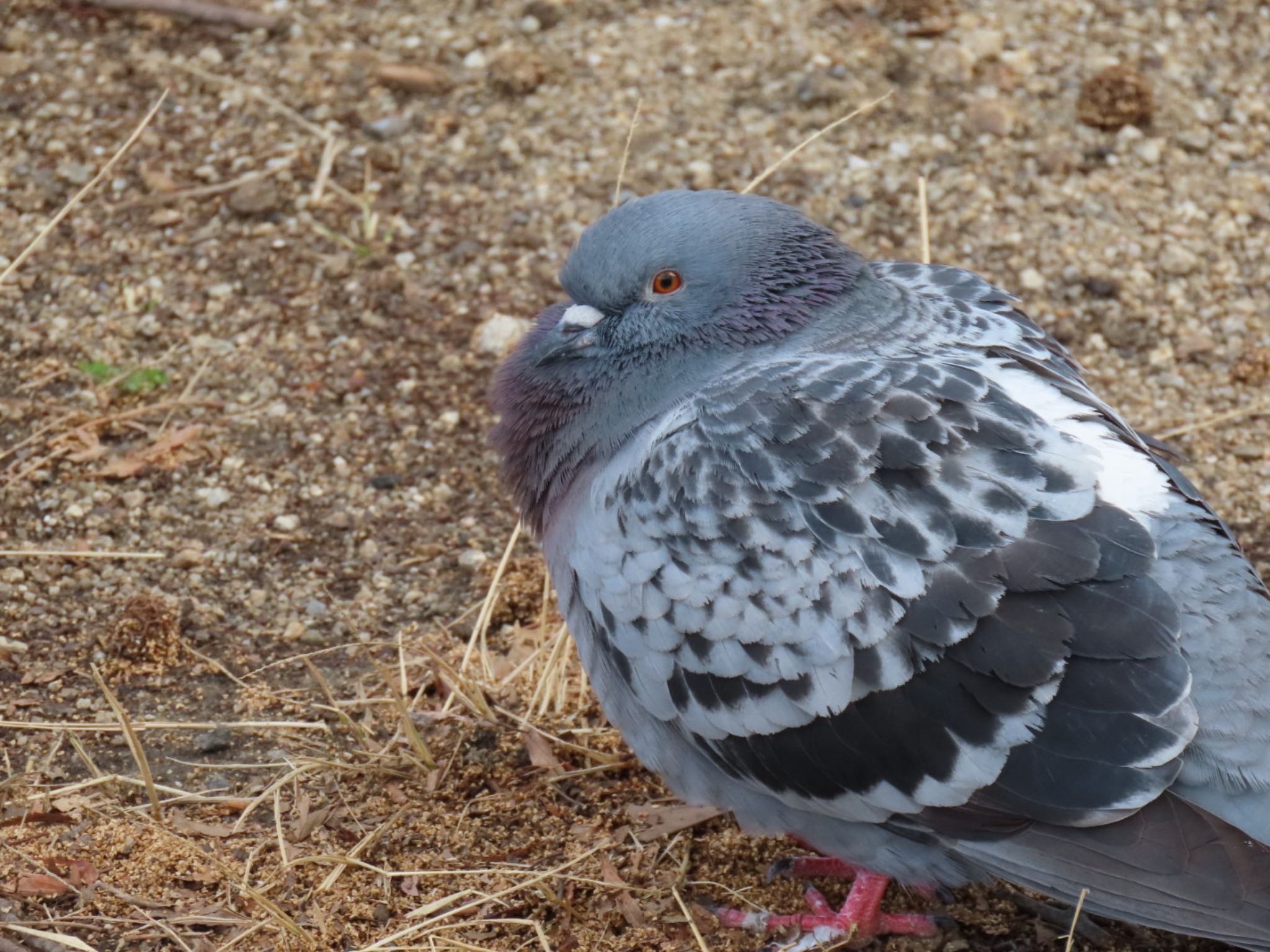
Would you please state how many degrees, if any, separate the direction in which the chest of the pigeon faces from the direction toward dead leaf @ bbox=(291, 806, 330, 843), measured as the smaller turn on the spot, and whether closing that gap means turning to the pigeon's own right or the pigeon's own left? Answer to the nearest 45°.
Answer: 0° — it already faces it

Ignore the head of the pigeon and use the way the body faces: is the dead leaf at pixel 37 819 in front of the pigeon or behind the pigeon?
in front

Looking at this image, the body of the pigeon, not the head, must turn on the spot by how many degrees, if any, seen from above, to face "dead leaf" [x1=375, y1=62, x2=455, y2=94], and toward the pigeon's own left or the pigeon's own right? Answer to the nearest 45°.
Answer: approximately 45° to the pigeon's own right

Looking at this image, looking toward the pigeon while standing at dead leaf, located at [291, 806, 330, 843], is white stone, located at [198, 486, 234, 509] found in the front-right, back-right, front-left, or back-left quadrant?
back-left

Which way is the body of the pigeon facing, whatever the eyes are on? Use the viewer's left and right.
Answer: facing to the left of the viewer

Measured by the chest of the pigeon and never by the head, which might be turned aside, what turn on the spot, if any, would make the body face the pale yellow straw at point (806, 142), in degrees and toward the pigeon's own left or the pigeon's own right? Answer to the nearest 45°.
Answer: approximately 90° to the pigeon's own right

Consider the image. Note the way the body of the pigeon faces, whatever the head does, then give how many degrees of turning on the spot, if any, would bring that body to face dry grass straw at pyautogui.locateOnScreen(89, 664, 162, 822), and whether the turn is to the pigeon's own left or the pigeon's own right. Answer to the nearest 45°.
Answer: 0° — it already faces it

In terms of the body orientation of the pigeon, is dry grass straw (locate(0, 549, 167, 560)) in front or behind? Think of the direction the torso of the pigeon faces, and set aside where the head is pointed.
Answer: in front

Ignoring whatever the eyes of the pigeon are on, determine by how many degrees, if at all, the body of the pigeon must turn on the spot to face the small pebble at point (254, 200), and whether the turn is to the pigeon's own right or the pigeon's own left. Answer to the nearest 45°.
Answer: approximately 45° to the pigeon's own right

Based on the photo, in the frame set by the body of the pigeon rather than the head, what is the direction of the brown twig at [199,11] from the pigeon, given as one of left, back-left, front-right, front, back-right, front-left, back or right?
front-right

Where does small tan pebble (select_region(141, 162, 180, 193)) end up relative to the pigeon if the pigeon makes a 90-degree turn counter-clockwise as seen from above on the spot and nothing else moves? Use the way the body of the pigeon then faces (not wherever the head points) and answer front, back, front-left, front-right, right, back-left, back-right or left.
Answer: back-right
